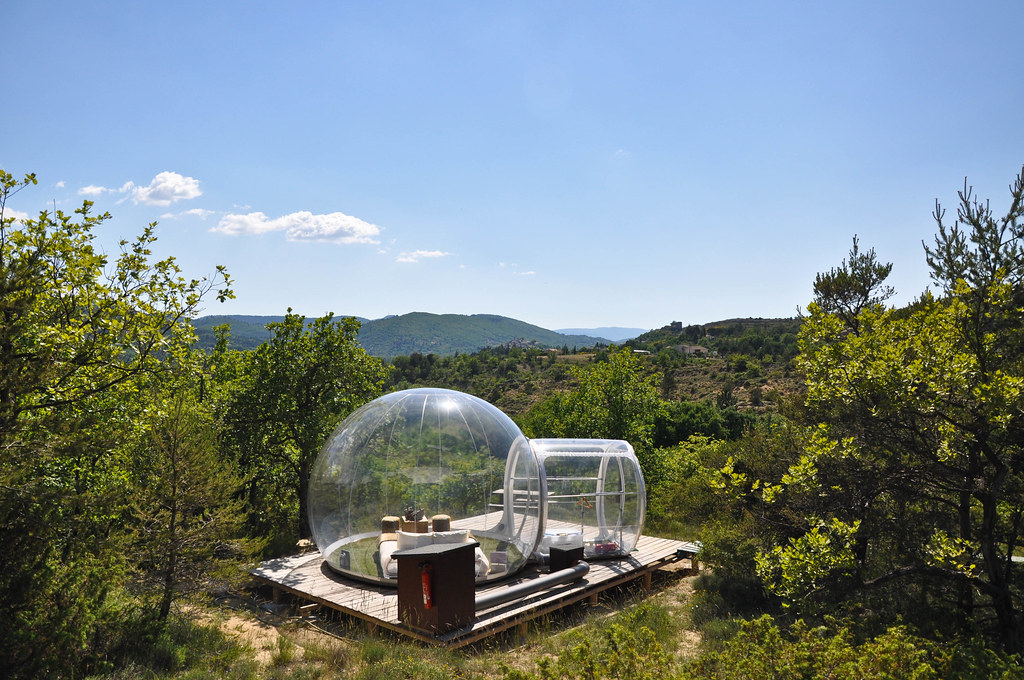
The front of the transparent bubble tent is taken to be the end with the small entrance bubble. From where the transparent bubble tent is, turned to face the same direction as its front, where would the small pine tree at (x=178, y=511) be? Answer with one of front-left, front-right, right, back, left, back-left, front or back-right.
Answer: back-right

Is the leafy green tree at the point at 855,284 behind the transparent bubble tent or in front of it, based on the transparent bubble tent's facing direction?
in front

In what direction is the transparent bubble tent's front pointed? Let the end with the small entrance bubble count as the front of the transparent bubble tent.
to the viewer's right

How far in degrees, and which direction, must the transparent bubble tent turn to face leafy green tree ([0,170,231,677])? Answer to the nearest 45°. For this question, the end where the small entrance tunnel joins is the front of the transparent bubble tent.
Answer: approximately 135° to its right

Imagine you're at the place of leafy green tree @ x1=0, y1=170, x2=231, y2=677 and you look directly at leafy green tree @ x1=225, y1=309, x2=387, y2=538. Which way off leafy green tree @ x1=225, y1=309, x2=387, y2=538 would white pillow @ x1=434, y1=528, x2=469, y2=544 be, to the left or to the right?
right

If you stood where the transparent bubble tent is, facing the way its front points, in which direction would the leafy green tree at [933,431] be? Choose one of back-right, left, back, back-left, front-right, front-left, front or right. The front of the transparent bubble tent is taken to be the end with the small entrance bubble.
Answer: front-right

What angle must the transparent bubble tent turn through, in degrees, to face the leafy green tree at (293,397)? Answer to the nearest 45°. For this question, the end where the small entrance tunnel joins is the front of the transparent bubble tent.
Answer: approximately 135° to its left
